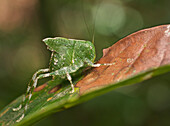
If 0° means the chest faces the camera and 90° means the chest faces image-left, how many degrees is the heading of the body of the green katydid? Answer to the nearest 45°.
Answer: approximately 270°
